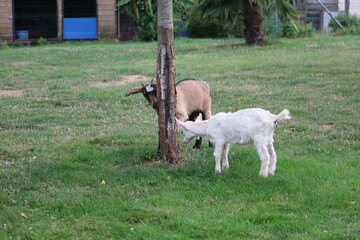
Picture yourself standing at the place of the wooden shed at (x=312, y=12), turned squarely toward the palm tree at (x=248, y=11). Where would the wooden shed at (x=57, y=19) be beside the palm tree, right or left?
right

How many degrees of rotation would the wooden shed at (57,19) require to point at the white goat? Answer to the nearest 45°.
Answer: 0° — it already faces it

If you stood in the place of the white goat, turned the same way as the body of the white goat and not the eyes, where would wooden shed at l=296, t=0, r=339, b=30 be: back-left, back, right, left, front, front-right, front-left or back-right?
right

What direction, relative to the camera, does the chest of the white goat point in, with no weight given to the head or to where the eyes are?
to the viewer's left

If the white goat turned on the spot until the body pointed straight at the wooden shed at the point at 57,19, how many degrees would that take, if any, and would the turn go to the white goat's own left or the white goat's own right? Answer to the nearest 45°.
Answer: approximately 90° to the white goat's own right

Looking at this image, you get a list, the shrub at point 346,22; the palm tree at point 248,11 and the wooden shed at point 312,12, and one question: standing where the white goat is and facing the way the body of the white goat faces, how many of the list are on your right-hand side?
3

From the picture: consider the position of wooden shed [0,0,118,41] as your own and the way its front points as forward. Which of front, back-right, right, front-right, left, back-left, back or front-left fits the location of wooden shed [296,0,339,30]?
left

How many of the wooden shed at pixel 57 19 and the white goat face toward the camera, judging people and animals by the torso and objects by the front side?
1

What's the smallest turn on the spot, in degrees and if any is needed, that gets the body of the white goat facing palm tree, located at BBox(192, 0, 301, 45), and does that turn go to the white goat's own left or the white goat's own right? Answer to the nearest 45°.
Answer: approximately 90° to the white goat's own right

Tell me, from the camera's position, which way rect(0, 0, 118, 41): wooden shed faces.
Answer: facing the viewer

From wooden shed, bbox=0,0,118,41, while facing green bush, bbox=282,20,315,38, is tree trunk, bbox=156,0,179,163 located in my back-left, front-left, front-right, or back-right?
front-right
